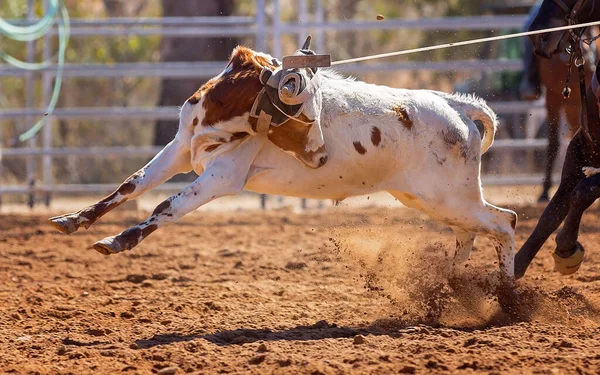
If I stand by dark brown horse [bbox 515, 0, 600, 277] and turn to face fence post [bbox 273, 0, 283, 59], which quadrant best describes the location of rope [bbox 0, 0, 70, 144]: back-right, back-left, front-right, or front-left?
front-left

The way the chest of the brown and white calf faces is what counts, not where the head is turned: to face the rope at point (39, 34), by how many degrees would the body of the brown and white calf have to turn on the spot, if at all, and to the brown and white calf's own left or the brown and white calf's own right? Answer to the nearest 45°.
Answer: approximately 45° to the brown and white calf's own right

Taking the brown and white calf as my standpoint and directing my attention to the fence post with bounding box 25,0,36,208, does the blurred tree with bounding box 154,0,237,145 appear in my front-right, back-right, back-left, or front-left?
front-right

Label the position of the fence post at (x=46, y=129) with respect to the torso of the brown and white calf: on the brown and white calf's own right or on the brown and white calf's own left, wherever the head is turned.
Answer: on the brown and white calf's own right

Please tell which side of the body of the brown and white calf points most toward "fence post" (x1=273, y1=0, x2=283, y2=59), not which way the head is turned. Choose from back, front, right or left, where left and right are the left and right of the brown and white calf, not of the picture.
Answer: right

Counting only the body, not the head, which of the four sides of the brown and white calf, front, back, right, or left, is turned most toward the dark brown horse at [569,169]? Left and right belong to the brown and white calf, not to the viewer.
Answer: back

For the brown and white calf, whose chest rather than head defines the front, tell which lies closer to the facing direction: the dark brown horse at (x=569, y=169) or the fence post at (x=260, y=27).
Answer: the fence post

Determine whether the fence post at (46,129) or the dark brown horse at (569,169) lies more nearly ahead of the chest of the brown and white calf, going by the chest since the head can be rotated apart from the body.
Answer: the fence post

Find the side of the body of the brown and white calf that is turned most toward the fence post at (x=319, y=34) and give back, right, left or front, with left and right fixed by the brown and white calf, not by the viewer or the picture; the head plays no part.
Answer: right

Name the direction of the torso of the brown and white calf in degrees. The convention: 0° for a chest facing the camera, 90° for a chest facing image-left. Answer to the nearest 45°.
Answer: approximately 90°
